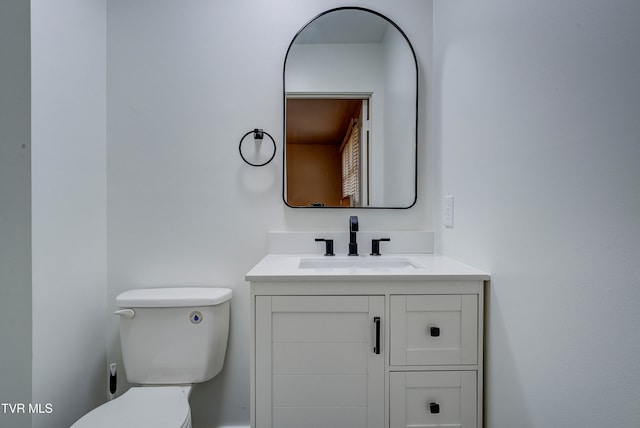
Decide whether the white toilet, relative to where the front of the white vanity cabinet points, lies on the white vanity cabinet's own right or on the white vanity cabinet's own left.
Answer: on the white vanity cabinet's own right

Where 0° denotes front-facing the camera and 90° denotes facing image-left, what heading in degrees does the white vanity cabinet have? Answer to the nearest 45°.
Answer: approximately 0°
